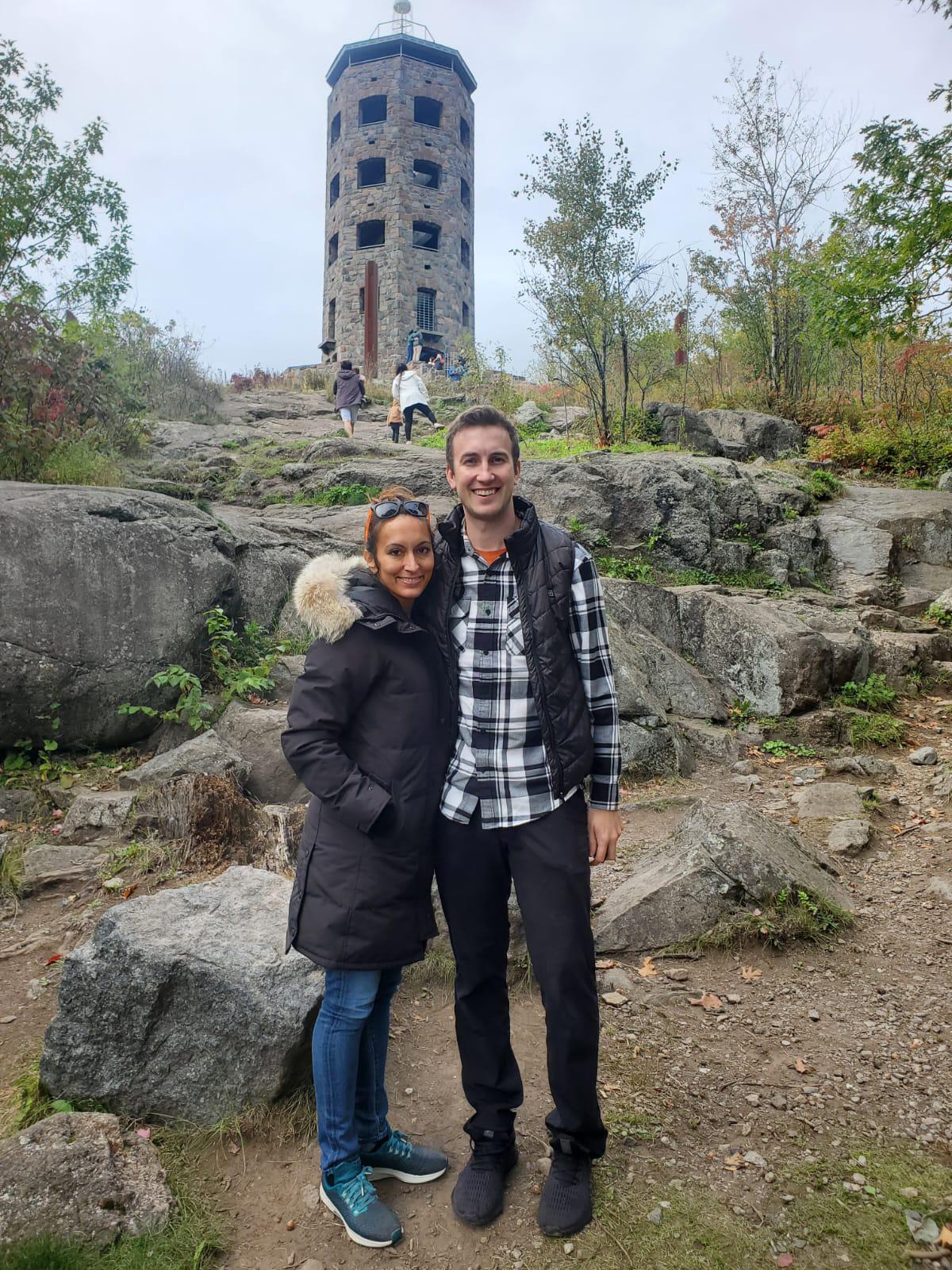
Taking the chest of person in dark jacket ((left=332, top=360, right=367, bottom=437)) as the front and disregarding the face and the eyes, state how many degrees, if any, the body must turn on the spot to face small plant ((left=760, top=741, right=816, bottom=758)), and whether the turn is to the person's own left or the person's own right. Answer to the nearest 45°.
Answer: approximately 180°

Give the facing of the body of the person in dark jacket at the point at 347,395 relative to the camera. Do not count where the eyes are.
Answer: away from the camera

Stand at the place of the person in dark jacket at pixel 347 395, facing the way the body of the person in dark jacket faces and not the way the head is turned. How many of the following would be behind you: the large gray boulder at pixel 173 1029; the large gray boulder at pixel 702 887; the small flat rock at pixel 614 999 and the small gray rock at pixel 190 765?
4

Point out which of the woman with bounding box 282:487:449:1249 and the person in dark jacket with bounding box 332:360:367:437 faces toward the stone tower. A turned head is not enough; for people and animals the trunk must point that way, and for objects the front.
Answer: the person in dark jacket

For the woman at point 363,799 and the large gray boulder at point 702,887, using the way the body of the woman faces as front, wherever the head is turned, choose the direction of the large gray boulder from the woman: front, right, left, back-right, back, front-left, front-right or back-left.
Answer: left

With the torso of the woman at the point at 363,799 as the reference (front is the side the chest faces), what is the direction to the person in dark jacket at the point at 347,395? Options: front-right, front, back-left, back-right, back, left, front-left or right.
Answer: back-left

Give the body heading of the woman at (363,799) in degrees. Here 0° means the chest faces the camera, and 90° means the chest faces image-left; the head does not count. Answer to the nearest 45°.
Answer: approximately 315°

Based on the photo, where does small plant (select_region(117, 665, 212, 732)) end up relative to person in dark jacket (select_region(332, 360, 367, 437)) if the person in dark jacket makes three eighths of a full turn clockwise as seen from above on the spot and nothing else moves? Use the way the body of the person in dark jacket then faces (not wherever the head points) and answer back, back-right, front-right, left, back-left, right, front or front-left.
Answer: front-right

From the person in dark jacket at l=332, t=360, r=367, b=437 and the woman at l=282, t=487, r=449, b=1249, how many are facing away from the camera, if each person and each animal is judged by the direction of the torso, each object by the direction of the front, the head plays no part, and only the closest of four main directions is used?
1

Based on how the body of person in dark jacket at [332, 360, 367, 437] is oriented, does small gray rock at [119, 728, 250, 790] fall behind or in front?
behind

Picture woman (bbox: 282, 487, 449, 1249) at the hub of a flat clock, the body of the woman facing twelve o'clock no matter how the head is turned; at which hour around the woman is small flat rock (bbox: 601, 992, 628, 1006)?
The small flat rock is roughly at 9 o'clock from the woman.

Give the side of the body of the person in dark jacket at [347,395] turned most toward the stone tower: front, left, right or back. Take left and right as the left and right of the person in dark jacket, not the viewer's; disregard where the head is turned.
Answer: front

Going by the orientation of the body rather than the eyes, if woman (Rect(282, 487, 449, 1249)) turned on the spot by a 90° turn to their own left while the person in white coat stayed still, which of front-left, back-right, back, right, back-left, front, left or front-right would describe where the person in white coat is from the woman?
front-left

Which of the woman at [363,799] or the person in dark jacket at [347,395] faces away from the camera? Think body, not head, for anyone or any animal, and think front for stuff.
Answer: the person in dark jacket
